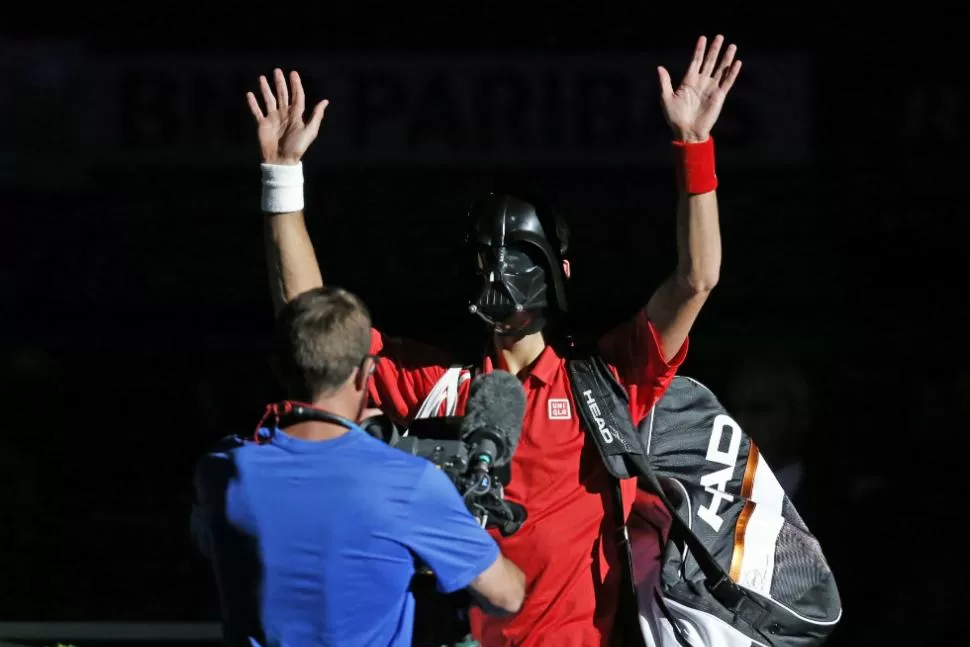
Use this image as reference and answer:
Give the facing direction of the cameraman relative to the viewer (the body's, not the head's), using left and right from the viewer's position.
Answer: facing away from the viewer

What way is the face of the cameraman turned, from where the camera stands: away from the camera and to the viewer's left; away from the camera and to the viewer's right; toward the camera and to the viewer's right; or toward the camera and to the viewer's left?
away from the camera and to the viewer's right
